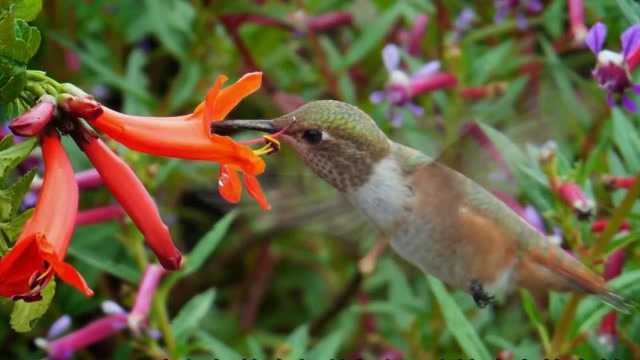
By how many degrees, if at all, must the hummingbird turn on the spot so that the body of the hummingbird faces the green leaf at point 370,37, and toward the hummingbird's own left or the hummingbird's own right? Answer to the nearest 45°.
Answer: approximately 90° to the hummingbird's own right

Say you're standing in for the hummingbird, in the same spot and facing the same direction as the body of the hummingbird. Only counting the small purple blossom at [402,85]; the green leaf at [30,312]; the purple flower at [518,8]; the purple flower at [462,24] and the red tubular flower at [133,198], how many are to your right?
3

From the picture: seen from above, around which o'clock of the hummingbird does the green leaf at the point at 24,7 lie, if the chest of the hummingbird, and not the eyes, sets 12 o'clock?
The green leaf is roughly at 11 o'clock from the hummingbird.

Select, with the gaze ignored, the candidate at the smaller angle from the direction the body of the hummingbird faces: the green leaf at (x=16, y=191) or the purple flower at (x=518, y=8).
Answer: the green leaf

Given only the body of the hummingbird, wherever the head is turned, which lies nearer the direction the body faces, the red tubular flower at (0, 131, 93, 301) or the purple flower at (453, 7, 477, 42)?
the red tubular flower

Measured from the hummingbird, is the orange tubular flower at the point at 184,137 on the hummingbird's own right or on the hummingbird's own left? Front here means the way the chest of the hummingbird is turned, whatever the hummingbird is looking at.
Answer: on the hummingbird's own left

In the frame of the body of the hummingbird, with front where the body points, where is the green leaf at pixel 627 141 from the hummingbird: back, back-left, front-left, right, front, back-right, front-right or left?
back-right

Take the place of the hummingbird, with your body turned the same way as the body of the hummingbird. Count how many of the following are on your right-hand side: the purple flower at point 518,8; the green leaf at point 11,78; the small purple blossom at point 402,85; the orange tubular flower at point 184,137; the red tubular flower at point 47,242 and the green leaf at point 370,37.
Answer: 3

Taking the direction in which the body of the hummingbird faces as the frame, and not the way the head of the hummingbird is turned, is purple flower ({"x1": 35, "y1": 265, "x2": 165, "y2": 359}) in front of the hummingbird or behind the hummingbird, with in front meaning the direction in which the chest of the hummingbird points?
in front

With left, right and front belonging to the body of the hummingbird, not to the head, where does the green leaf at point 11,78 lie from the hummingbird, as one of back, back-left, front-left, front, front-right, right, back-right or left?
front-left

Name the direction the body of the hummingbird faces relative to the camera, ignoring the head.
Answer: to the viewer's left

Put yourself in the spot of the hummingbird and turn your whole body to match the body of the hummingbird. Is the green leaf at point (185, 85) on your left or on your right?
on your right

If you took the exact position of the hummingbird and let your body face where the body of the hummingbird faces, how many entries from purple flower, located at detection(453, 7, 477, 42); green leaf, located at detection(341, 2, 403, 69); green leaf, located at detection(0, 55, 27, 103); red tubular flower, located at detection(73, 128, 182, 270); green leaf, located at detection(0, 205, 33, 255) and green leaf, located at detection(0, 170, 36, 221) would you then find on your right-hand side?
2

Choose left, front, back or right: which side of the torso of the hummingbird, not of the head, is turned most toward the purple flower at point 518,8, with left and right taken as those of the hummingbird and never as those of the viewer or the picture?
right
